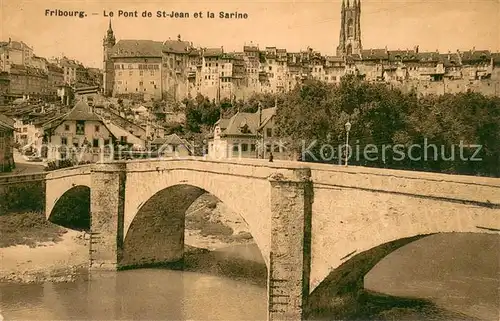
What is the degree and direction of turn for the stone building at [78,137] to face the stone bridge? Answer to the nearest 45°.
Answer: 0° — it already faces it

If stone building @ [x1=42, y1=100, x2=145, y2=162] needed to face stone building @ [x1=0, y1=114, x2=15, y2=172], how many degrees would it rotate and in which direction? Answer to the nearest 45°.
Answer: approximately 45° to its right

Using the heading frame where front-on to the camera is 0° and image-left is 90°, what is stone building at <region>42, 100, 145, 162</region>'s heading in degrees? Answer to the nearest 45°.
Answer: approximately 0°

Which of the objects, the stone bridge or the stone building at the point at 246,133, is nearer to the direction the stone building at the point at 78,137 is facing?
the stone bridge

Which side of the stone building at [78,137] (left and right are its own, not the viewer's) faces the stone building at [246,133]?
left

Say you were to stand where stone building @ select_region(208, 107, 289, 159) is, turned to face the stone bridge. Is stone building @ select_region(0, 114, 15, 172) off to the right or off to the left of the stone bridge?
right
